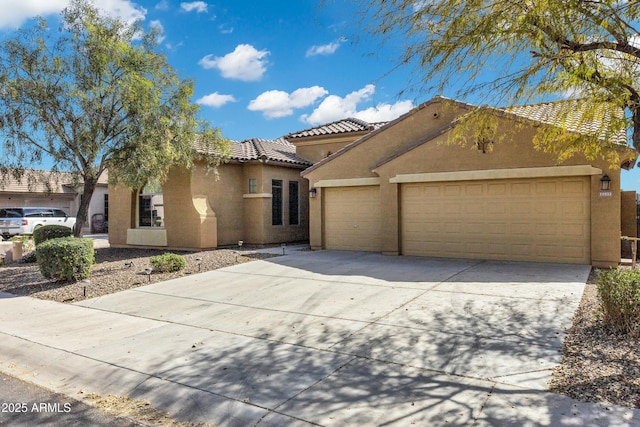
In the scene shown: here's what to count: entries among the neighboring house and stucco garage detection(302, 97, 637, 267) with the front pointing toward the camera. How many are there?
2

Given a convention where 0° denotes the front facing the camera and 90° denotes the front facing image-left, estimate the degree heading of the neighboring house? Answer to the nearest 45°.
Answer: approximately 0°

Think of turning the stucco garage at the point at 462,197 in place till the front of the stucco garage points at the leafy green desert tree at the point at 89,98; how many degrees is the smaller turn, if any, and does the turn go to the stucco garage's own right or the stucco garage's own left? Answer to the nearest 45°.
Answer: approximately 45° to the stucco garage's own right

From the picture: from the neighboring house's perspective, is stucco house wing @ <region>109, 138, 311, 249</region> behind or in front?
in front

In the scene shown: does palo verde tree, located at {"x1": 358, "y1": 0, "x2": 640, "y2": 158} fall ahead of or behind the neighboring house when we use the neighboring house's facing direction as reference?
ahead
